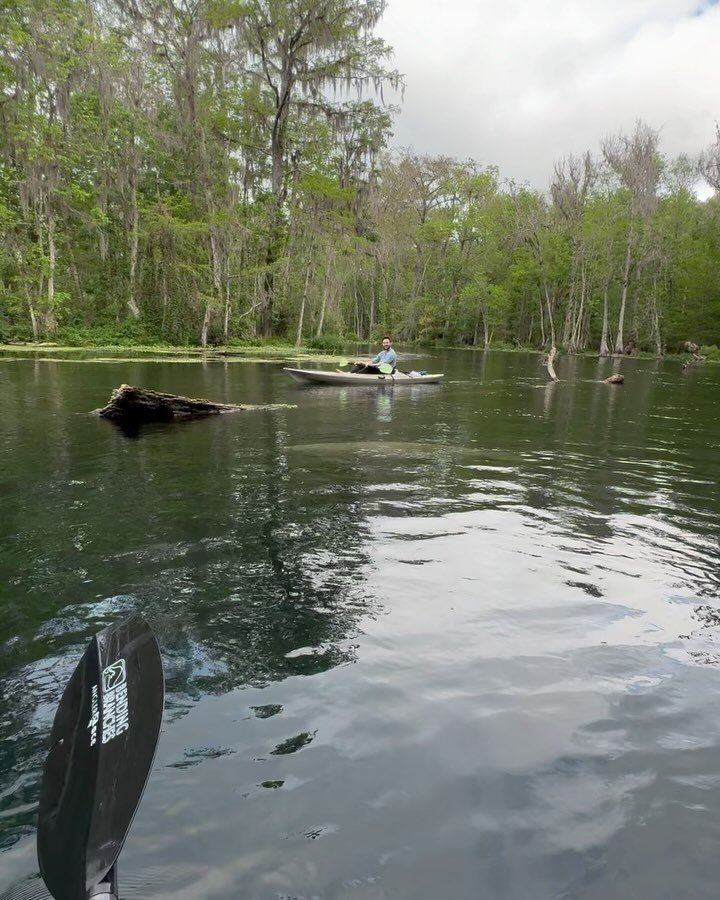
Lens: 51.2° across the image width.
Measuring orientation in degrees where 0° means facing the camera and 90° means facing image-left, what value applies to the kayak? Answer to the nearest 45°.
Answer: approximately 90°

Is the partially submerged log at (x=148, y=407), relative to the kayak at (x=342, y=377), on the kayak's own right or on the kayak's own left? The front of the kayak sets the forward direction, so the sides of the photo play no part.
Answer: on the kayak's own left
